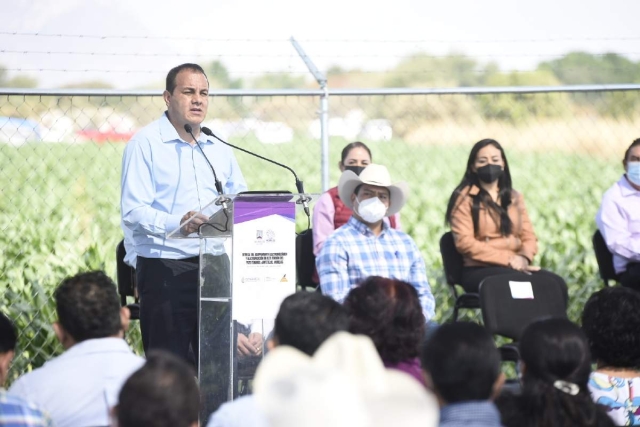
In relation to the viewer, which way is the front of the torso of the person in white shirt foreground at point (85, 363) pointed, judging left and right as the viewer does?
facing away from the viewer

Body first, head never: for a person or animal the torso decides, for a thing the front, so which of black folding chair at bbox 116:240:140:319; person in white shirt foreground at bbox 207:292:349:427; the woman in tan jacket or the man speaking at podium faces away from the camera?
the person in white shirt foreground

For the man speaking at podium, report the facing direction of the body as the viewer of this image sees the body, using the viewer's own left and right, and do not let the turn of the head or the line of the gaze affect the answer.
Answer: facing the viewer and to the right of the viewer

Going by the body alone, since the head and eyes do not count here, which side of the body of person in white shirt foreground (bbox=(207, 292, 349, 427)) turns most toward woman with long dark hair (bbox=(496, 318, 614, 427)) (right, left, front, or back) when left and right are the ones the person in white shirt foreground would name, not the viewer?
right

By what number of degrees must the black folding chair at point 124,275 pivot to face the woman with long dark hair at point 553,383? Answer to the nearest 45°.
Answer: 0° — it already faces them

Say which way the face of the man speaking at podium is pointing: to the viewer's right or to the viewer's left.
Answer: to the viewer's right

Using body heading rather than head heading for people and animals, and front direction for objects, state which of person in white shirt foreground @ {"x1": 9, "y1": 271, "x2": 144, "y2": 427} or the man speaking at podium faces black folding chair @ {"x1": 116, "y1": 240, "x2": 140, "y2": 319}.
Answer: the person in white shirt foreground

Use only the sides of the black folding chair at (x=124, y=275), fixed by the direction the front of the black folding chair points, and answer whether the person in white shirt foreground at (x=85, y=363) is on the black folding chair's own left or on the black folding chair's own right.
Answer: on the black folding chair's own right

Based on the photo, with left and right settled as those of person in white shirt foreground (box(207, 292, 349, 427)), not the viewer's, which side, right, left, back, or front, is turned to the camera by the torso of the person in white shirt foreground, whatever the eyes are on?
back

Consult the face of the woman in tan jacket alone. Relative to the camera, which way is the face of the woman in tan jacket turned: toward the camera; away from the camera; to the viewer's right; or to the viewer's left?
toward the camera
